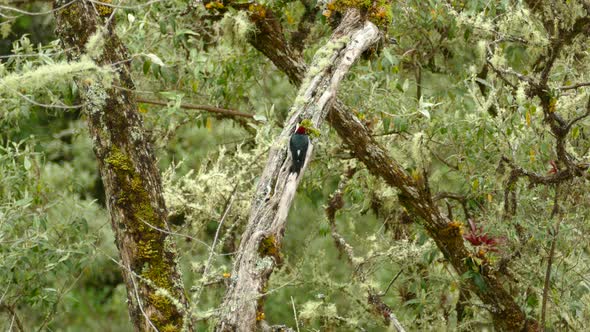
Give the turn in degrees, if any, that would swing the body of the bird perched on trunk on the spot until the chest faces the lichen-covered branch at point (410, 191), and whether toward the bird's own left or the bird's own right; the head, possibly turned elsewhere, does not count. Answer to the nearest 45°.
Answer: approximately 45° to the bird's own right

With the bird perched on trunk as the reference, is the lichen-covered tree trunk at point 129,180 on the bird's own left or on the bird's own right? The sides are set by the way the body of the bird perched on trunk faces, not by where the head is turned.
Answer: on the bird's own left

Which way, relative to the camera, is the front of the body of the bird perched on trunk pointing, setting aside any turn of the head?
away from the camera
